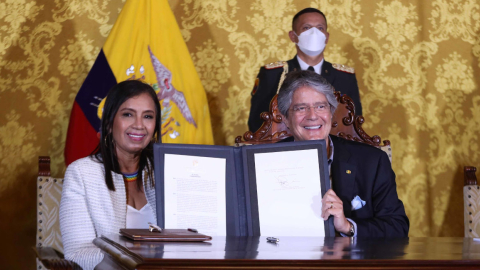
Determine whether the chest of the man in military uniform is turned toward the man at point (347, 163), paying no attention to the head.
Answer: yes

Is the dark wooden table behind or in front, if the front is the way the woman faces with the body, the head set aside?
in front

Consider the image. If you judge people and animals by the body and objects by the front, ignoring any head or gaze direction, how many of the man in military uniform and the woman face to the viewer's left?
0

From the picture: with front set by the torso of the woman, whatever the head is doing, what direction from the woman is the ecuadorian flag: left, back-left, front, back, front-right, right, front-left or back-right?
back-left

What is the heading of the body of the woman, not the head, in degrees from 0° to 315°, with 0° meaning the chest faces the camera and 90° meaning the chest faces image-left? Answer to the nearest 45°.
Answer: approximately 315°

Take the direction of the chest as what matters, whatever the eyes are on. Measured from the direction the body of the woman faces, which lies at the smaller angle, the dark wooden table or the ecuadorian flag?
the dark wooden table

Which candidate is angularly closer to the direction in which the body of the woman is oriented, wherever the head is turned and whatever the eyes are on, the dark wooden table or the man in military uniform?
the dark wooden table

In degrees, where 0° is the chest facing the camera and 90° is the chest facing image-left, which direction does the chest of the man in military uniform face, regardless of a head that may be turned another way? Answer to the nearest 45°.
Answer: approximately 0°
